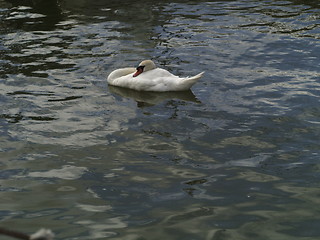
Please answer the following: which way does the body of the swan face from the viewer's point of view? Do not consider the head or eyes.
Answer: to the viewer's left
